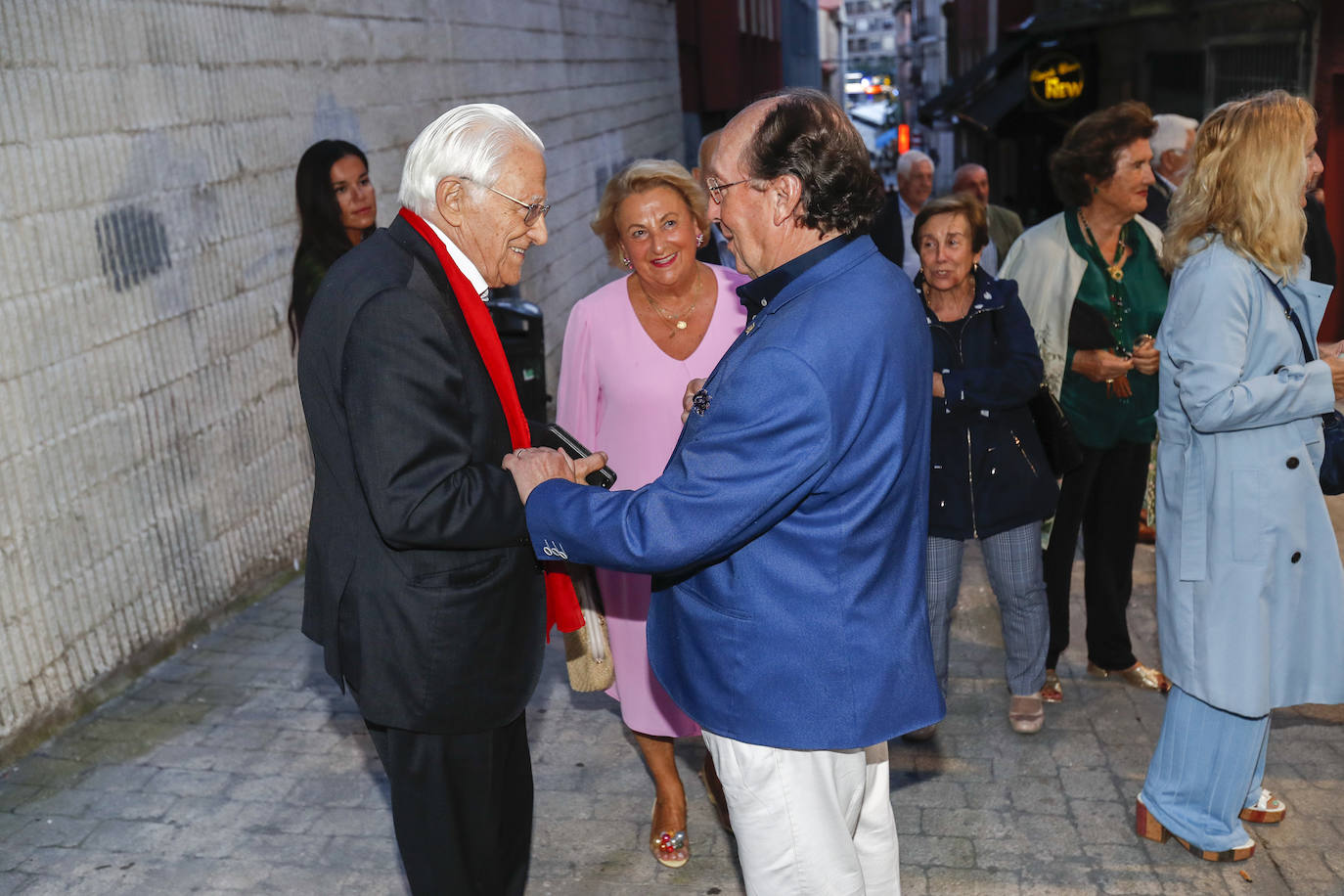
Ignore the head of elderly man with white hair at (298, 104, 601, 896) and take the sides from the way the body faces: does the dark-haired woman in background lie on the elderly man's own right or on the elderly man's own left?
on the elderly man's own left

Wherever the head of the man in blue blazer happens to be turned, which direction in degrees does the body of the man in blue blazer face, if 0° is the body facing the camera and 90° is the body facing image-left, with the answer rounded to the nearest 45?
approximately 90°

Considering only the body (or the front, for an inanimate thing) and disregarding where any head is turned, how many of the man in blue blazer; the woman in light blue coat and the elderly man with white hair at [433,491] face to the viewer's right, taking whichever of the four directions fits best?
2

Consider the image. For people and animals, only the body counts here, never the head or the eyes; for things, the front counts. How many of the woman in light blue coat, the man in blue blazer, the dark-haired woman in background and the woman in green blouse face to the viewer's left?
1

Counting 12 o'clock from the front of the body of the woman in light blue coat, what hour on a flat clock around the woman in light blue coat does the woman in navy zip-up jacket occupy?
The woman in navy zip-up jacket is roughly at 7 o'clock from the woman in light blue coat.

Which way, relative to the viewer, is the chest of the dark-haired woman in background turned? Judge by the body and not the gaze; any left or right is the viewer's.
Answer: facing the viewer and to the right of the viewer

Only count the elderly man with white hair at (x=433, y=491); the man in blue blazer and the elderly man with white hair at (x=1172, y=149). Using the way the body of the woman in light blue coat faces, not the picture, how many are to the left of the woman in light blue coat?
1

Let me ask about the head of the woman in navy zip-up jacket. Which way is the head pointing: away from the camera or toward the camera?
toward the camera

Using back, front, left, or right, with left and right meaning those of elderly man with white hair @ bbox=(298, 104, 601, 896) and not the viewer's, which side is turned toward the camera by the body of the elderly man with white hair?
right

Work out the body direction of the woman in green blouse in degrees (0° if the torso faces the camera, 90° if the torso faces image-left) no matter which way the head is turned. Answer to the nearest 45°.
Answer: approximately 315°

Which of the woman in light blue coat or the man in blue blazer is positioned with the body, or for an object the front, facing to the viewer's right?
the woman in light blue coat

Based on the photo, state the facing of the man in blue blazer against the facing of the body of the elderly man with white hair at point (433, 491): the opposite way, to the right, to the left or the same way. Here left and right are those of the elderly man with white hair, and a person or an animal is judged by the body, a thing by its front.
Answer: the opposite way

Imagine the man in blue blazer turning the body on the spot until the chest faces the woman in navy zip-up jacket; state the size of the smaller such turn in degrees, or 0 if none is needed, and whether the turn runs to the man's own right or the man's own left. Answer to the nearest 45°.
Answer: approximately 90° to the man's own right

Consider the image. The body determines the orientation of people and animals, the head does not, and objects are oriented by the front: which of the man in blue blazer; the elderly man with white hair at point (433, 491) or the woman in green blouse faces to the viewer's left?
the man in blue blazer

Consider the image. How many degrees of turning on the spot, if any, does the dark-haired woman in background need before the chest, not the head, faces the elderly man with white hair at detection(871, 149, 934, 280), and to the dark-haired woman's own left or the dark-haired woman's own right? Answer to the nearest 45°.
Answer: approximately 90° to the dark-haired woman's own left

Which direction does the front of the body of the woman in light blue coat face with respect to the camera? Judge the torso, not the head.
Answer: to the viewer's right
